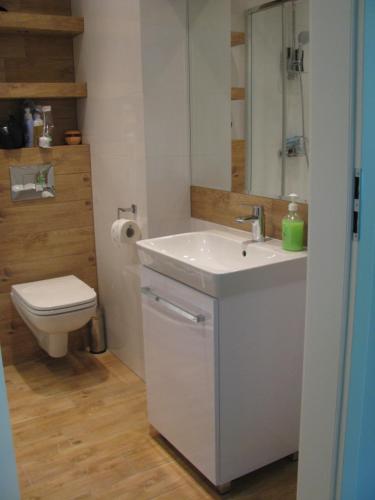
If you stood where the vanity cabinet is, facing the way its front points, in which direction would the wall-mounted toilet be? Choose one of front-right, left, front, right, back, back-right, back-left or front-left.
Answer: right

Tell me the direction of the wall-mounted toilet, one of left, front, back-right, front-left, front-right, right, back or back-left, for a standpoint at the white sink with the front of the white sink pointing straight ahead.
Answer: right

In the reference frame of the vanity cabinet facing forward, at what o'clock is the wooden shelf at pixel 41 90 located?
The wooden shelf is roughly at 3 o'clock from the vanity cabinet.

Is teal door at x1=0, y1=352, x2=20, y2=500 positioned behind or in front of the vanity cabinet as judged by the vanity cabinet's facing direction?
in front

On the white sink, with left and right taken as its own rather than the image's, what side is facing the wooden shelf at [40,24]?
right

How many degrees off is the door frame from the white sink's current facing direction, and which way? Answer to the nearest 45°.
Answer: approximately 45° to its left

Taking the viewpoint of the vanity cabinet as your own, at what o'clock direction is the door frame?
The door frame is roughly at 10 o'clock from the vanity cabinet.

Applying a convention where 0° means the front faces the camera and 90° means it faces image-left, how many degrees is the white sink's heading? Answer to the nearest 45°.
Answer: approximately 45°

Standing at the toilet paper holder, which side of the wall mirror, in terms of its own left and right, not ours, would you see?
right

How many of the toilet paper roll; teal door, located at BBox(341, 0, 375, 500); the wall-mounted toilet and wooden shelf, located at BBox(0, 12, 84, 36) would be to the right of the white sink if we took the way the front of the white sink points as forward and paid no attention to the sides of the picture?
3
